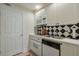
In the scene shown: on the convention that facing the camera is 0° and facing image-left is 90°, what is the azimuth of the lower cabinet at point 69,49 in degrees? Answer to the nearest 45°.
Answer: approximately 45°
